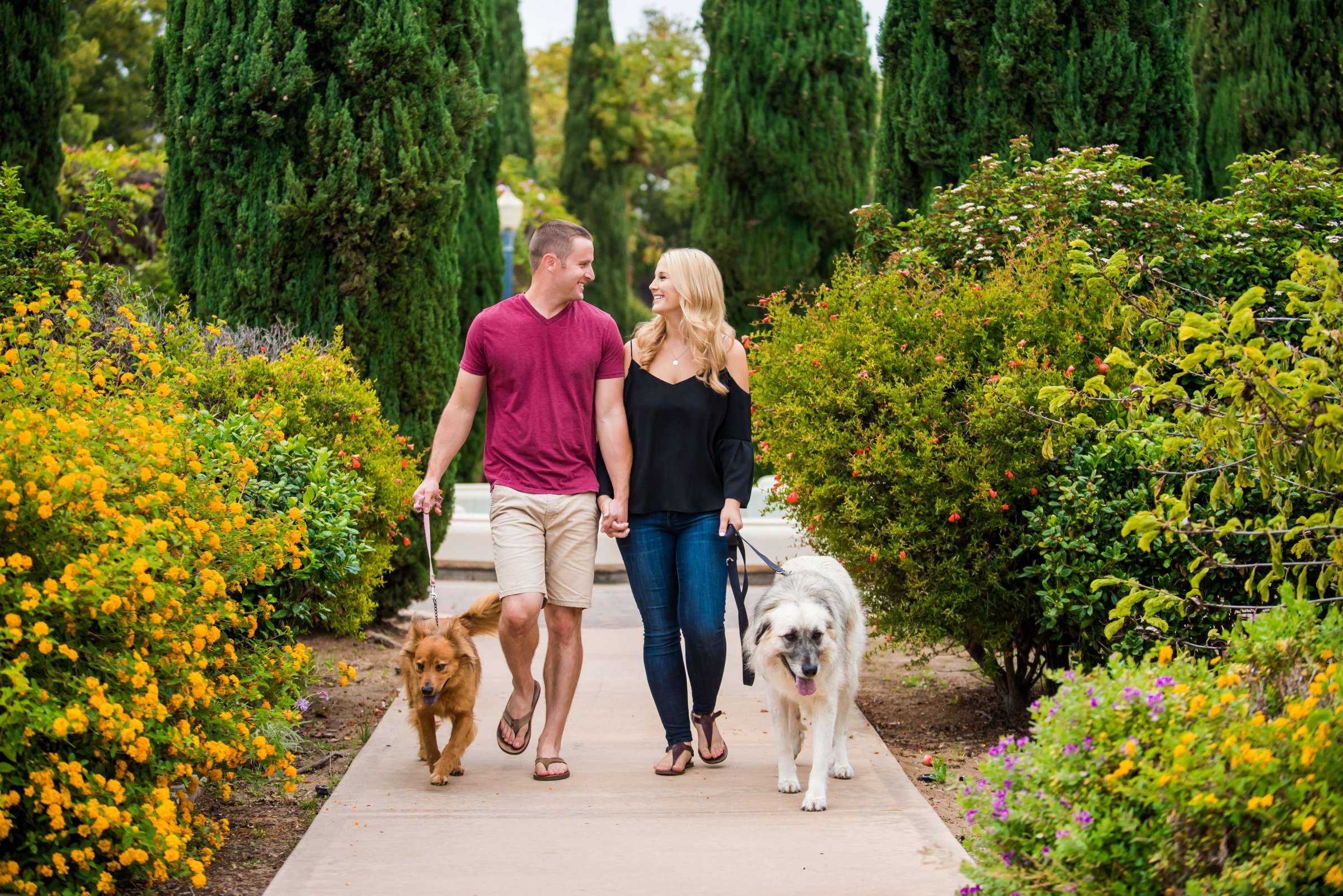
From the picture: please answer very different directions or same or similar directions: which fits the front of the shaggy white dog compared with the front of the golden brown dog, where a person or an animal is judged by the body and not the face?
same or similar directions

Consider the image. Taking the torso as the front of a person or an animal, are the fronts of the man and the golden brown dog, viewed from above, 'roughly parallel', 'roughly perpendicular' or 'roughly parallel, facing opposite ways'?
roughly parallel

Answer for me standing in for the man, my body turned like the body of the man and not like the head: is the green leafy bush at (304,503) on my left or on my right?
on my right

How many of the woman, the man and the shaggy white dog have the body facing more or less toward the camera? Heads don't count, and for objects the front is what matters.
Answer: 3

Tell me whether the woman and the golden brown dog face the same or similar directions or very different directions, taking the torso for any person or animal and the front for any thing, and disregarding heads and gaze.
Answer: same or similar directions

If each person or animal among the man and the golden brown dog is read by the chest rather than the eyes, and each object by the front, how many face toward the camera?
2

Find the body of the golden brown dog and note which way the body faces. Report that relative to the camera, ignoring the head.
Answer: toward the camera

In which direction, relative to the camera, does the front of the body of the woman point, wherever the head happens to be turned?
toward the camera

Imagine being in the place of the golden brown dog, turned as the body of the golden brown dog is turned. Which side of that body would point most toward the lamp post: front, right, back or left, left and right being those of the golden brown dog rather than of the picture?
back

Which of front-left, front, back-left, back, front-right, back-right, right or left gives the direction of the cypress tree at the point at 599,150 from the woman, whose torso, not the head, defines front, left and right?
back

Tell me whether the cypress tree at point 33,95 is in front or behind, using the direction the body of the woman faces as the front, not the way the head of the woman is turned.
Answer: behind

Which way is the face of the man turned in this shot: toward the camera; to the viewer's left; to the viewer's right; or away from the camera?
to the viewer's right

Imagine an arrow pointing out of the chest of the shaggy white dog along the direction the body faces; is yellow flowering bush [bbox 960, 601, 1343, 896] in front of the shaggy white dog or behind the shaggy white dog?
in front

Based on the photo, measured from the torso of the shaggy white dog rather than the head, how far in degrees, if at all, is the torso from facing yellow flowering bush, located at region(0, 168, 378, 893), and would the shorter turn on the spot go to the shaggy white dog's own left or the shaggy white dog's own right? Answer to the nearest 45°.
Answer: approximately 45° to the shaggy white dog's own right

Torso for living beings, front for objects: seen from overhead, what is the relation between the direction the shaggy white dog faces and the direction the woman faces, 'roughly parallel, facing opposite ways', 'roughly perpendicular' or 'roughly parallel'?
roughly parallel

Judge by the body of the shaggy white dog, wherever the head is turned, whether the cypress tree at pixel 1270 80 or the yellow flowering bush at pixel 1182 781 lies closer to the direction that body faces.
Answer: the yellow flowering bush

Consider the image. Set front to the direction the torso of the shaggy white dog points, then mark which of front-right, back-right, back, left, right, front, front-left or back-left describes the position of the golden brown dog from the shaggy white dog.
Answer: right
